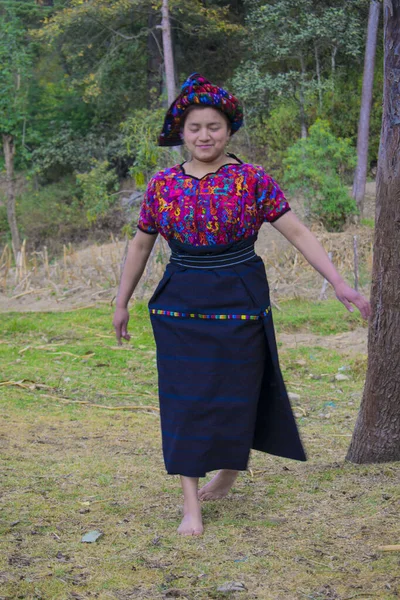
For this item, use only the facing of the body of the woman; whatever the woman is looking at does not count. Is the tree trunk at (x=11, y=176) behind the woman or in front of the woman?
behind

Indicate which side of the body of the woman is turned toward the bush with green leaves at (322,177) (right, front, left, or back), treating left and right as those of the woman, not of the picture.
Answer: back

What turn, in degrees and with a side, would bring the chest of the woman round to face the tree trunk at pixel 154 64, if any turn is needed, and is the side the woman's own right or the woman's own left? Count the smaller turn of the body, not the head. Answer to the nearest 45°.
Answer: approximately 180°

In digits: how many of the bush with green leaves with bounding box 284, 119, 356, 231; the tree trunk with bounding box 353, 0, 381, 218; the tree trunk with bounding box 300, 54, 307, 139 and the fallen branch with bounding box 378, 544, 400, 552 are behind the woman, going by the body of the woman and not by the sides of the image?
3

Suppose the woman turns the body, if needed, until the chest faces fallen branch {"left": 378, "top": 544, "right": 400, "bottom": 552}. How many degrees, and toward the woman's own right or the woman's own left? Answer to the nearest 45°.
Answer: approximately 45° to the woman's own left

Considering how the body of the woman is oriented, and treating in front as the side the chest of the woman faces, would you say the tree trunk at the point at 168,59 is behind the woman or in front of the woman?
behind

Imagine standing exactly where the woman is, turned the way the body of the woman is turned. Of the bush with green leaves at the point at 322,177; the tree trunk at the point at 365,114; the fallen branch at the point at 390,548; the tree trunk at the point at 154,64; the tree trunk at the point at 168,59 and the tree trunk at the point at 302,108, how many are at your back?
5

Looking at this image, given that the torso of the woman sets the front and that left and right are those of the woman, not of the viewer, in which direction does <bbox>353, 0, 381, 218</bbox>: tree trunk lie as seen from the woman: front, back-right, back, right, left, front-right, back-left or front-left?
back

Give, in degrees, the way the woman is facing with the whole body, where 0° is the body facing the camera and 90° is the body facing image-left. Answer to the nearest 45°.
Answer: approximately 0°

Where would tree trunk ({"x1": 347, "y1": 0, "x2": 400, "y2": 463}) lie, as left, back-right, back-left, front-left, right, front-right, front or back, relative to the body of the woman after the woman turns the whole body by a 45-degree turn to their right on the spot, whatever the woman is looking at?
back

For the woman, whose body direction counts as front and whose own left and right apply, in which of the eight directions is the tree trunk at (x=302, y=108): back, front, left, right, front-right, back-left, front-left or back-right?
back
